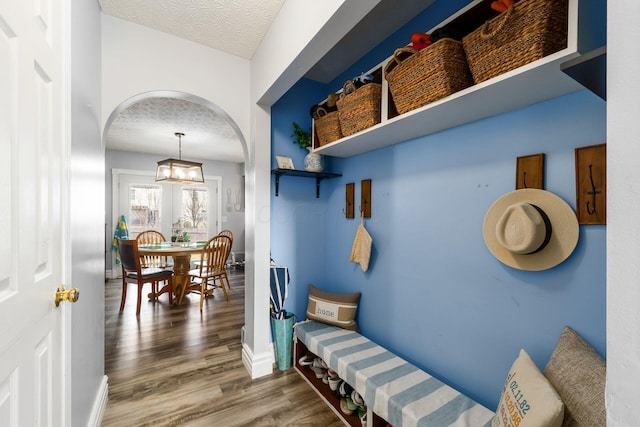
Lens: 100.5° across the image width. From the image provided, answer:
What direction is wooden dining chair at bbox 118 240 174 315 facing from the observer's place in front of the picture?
facing away from the viewer and to the right of the viewer

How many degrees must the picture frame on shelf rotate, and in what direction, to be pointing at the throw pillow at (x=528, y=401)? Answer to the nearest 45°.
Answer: approximately 45° to its left

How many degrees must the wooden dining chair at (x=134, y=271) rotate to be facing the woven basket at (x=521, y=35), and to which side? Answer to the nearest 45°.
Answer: approximately 135° to its right

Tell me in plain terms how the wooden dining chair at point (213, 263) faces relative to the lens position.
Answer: facing away from the viewer and to the left of the viewer

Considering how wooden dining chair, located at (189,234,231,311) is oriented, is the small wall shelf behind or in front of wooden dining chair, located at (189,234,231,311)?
behind

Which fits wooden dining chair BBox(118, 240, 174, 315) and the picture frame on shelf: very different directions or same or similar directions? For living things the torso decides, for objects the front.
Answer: very different directions

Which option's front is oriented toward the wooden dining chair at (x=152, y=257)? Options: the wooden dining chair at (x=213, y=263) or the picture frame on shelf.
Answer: the wooden dining chair at (x=213, y=263)

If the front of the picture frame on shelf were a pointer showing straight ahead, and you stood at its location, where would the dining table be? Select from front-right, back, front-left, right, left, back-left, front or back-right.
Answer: back-right
